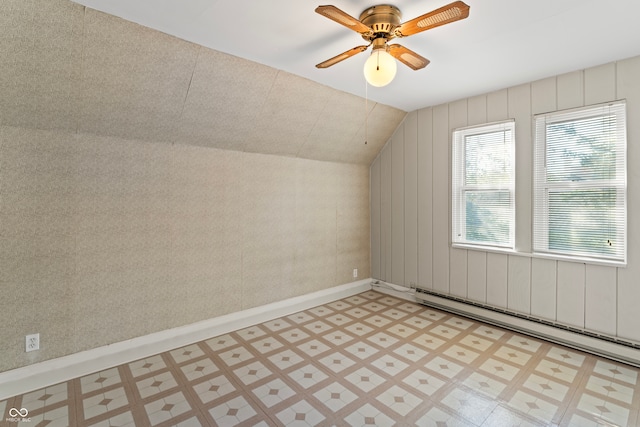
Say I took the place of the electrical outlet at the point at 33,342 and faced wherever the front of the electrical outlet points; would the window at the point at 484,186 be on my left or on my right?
on my left

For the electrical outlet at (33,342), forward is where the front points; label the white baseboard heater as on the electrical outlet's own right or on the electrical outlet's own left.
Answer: on the electrical outlet's own left

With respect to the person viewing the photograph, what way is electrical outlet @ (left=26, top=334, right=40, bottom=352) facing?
facing the viewer

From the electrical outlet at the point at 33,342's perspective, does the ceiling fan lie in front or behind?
in front

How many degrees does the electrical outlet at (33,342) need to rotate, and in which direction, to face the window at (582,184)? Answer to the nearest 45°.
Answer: approximately 45° to its left

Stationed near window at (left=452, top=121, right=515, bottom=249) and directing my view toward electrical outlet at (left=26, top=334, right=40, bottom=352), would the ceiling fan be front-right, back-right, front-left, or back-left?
front-left
